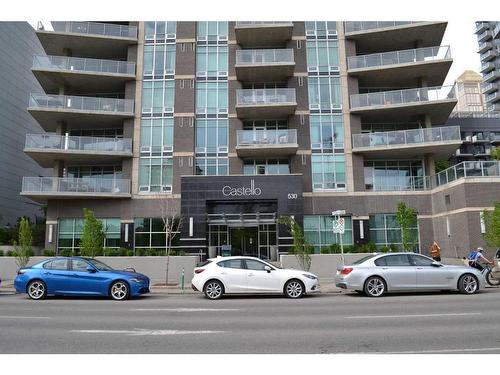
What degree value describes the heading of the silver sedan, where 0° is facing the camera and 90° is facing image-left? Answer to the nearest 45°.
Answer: approximately 270°

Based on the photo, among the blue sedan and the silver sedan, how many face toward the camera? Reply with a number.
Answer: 0

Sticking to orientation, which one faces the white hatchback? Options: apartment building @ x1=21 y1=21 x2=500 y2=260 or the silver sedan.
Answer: the apartment building

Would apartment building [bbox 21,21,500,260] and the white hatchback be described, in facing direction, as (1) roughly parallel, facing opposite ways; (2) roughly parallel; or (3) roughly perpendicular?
roughly perpendicular

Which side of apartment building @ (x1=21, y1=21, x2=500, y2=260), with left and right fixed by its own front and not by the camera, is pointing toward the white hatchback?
front

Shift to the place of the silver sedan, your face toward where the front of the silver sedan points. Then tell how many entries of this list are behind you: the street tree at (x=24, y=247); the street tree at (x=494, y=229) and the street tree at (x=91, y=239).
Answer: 2

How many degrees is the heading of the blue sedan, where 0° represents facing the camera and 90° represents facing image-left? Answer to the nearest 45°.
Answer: approximately 270°
